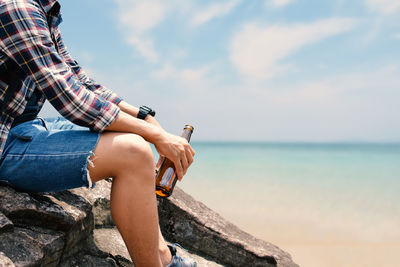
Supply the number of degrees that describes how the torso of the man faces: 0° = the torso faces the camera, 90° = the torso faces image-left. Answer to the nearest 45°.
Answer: approximately 270°

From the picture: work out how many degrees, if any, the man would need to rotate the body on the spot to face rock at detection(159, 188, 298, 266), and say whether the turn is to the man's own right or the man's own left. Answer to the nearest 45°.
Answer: approximately 45° to the man's own left
